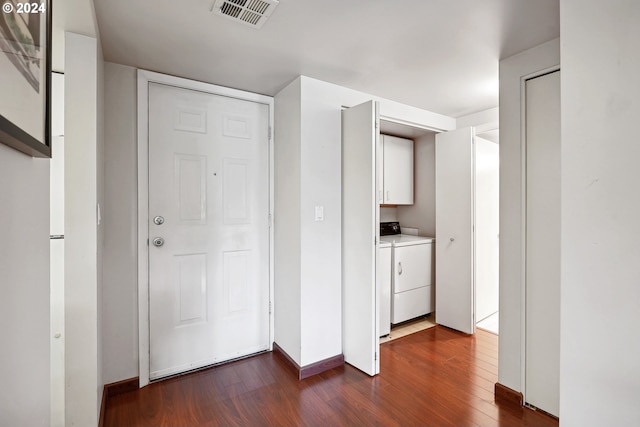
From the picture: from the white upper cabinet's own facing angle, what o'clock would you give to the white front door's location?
The white front door is roughly at 3 o'clock from the white upper cabinet.

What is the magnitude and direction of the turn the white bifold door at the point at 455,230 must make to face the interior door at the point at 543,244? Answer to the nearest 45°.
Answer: approximately 90° to its left

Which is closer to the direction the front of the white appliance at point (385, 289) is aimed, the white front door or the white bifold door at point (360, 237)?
the white bifold door

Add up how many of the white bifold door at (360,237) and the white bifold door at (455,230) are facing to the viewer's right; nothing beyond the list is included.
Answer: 0

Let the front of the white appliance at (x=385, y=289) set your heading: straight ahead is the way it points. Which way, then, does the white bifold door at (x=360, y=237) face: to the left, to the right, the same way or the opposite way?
to the right

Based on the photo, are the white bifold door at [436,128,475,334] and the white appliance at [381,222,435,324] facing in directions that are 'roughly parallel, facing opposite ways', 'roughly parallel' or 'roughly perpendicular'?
roughly perpendicular

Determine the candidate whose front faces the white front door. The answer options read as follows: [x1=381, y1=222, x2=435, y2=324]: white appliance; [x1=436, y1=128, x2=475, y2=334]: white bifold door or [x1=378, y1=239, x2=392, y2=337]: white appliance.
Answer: the white bifold door

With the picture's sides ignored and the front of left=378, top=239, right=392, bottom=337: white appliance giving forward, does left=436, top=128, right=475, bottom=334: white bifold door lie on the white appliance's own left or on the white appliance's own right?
on the white appliance's own left

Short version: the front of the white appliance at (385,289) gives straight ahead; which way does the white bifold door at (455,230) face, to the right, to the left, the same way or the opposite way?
to the right

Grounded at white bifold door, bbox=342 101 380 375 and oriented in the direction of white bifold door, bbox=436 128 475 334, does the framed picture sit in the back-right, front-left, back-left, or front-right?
back-right

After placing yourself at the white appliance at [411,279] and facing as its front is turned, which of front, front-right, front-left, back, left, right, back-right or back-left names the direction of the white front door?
right

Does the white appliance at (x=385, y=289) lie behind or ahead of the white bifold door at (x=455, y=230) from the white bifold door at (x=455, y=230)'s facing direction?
ahead

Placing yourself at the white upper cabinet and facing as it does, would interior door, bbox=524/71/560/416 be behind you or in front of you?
in front

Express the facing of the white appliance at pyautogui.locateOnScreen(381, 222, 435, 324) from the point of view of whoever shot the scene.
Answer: facing the viewer and to the right of the viewer
